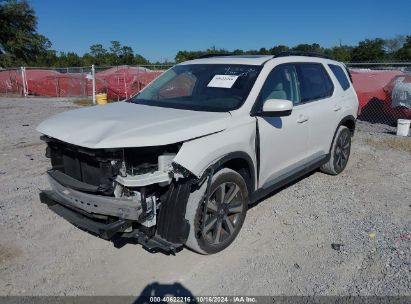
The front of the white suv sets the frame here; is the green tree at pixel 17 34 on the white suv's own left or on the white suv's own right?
on the white suv's own right

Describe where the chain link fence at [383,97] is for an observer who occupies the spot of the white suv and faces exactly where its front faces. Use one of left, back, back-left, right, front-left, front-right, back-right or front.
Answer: back

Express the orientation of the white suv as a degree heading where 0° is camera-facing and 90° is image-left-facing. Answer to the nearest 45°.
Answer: approximately 45°

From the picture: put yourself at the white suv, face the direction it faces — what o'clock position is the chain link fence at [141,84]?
The chain link fence is roughly at 4 o'clock from the white suv.
